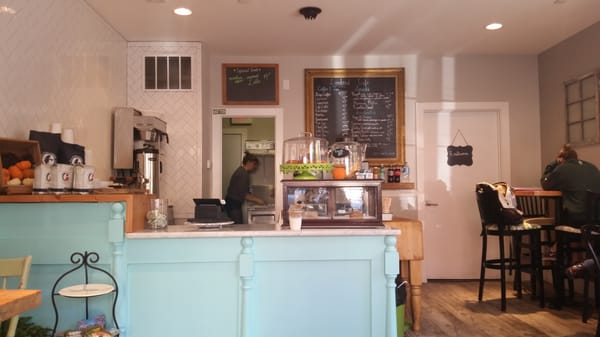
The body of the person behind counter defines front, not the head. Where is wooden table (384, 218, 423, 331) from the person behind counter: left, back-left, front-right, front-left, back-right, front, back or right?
front-right

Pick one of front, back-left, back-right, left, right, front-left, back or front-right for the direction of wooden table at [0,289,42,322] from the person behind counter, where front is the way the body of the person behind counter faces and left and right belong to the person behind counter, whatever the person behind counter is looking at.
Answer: right

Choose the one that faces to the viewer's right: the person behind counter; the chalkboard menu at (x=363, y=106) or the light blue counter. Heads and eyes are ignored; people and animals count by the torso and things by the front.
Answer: the person behind counter

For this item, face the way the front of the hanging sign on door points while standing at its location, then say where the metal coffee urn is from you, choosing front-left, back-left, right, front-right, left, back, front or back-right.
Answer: front-right

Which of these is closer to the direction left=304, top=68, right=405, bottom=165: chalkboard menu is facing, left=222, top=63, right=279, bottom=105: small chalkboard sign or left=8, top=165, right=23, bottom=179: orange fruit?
the orange fruit

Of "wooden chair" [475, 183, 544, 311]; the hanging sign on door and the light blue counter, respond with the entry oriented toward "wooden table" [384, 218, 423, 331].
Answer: the hanging sign on door

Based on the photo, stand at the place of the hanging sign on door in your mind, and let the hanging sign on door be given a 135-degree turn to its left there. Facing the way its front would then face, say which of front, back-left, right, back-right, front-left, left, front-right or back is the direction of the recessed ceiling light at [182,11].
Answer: back

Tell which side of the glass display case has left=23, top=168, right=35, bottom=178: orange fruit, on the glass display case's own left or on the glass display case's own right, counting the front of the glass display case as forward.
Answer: on the glass display case's own right

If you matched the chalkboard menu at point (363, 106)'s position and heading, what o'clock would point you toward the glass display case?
The glass display case is roughly at 12 o'clock from the chalkboard menu.
